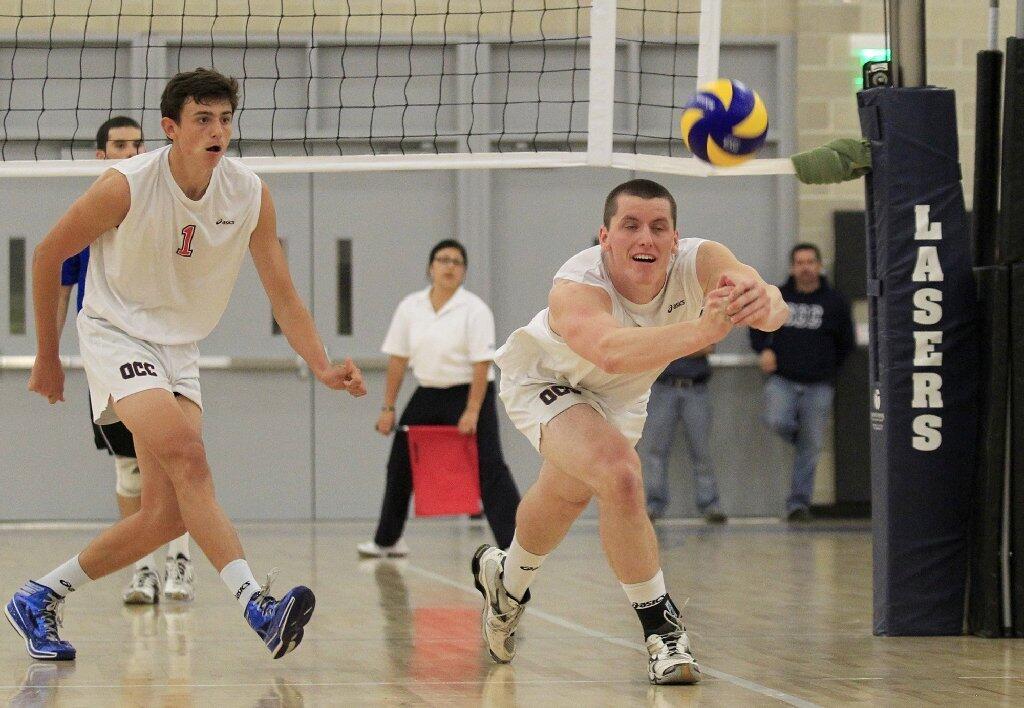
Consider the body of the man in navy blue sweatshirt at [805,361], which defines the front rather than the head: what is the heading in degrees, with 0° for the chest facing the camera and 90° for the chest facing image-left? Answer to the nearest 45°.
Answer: approximately 0°

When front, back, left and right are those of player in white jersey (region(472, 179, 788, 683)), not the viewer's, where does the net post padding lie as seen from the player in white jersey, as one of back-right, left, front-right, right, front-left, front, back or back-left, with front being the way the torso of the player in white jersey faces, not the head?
left

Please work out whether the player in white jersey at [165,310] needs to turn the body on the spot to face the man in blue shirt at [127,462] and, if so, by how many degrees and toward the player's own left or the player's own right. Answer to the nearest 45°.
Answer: approximately 135° to the player's own left

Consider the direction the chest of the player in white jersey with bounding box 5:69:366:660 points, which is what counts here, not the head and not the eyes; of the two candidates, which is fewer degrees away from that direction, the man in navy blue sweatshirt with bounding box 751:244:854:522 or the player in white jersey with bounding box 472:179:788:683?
the player in white jersey

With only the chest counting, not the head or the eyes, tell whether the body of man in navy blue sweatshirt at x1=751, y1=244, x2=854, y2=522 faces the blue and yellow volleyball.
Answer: yes

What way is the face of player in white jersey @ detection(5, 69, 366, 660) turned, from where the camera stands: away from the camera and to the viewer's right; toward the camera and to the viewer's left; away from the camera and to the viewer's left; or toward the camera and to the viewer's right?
toward the camera and to the viewer's right

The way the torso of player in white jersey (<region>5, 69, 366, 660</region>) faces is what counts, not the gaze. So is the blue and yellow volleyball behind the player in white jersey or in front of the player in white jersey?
in front

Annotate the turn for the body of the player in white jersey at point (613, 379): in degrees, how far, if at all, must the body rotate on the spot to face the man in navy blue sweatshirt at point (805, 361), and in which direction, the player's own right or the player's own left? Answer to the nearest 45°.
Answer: approximately 135° to the player's own left

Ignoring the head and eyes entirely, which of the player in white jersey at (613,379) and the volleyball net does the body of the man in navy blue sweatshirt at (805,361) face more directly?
the player in white jersey

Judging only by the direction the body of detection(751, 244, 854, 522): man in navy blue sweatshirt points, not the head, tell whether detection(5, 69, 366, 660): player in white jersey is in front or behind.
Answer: in front
